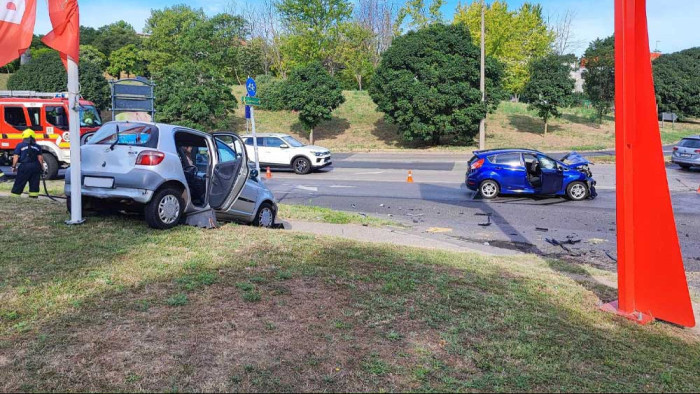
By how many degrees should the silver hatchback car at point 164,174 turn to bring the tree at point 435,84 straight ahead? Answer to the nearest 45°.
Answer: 0° — it already faces it

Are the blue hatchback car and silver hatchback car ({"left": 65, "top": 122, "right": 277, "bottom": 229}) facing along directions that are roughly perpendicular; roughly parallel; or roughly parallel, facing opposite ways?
roughly perpendicular

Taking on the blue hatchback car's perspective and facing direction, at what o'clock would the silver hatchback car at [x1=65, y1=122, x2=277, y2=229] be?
The silver hatchback car is roughly at 4 o'clock from the blue hatchback car.

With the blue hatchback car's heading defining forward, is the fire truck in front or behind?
behind

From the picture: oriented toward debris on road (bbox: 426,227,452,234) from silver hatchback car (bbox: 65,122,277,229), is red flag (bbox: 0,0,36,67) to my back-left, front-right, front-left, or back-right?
back-right

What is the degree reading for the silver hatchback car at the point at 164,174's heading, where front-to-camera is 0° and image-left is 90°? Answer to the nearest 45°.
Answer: approximately 225°

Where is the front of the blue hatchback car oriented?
to the viewer's right

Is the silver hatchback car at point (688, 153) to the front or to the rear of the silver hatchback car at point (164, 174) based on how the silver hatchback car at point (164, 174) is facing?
to the front
